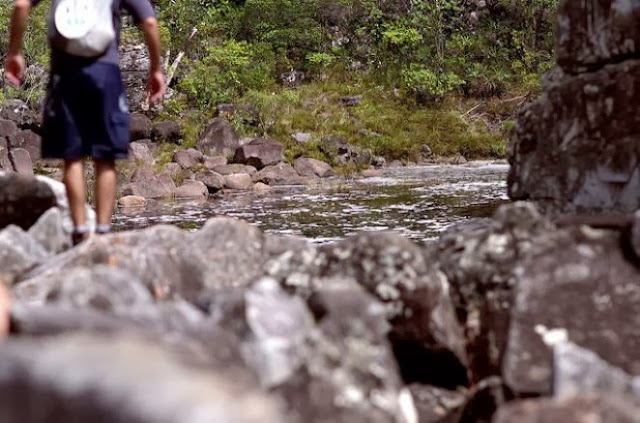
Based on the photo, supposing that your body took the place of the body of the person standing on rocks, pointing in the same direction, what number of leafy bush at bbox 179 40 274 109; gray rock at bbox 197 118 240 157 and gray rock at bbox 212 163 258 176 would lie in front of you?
3

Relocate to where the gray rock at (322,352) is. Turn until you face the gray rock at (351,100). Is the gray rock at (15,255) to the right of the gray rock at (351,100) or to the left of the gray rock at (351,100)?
left

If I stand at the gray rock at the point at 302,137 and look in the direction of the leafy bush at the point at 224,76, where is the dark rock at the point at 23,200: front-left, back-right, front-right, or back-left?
back-left

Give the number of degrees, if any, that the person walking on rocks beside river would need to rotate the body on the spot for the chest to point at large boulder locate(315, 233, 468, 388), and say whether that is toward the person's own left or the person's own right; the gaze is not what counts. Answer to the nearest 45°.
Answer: approximately 135° to the person's own right

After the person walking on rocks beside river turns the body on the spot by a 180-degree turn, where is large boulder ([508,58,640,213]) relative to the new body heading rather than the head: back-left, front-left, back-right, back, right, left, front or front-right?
left

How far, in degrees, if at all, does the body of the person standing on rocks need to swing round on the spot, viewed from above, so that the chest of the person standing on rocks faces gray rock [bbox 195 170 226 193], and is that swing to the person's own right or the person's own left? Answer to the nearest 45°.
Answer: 0° — they already face it

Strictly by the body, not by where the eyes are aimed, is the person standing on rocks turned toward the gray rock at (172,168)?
yes

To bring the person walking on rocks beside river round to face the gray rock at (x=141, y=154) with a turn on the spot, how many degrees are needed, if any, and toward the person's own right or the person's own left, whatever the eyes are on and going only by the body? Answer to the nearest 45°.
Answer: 0° — they already face it

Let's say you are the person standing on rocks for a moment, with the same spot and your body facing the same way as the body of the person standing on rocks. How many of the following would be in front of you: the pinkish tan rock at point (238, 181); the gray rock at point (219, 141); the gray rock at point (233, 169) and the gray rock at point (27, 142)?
4

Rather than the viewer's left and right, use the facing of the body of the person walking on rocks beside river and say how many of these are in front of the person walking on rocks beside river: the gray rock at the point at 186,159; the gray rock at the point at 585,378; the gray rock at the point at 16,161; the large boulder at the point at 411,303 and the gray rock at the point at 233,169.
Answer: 3

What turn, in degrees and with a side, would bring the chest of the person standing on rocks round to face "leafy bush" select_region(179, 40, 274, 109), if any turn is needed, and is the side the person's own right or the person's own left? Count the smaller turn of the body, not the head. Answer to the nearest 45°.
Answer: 0° — they already face it

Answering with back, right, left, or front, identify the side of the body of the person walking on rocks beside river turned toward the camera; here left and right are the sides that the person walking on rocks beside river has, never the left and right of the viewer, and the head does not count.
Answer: back

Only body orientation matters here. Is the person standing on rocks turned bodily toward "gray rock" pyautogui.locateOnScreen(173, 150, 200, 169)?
yes

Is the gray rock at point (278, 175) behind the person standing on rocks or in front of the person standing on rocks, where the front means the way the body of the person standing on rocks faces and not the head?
in front
